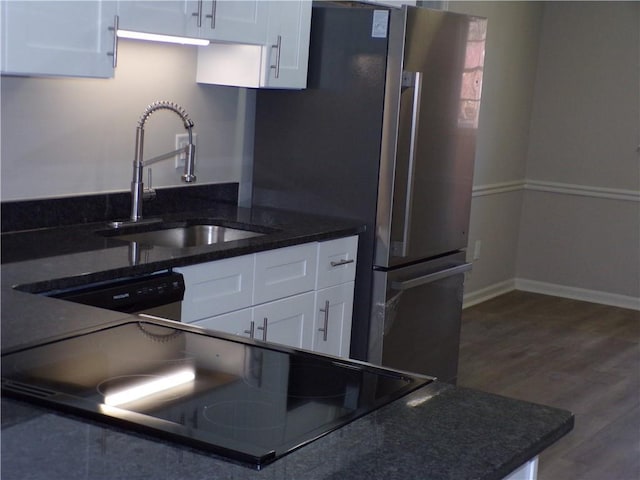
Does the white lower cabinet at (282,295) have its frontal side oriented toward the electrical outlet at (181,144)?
no

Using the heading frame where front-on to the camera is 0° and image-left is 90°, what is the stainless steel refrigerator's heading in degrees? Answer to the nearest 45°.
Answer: approximately 315°

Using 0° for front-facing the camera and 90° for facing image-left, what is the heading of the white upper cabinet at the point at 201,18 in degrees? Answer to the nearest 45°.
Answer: approximately 315°

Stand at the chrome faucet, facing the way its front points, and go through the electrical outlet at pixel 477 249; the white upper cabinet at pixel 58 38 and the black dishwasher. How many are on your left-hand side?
1

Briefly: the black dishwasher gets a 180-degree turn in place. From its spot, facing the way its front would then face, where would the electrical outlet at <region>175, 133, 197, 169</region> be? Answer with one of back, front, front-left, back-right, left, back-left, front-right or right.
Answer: front-right

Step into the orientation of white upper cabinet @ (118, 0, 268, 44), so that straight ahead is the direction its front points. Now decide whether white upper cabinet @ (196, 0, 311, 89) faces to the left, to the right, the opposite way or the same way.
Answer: the same way

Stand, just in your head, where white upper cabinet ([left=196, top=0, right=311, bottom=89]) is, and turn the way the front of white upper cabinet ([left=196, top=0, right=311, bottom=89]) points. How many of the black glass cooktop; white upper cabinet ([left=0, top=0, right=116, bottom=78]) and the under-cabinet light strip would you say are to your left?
0

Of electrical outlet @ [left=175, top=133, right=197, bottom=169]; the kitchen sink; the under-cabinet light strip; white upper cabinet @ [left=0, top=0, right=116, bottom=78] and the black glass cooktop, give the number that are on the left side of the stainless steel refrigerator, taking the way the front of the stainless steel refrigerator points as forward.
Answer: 0

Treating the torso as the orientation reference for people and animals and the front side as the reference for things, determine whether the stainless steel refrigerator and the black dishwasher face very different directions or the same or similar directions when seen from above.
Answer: same or similar directions

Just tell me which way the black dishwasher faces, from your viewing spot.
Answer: facing the viewer and to the right of the viewer

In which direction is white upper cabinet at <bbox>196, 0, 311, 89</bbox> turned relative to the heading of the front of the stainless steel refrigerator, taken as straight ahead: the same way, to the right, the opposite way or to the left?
the same way

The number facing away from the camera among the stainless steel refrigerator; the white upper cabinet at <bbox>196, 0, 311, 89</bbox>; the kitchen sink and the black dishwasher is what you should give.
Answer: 0

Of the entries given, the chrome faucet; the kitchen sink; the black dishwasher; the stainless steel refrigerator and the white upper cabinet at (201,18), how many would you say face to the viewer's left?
0

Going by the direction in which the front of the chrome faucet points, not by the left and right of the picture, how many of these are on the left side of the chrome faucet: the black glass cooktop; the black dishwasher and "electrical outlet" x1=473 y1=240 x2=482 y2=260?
1

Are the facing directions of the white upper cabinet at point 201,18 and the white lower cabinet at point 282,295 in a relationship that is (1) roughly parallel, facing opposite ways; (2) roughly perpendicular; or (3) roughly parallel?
roughly parallel

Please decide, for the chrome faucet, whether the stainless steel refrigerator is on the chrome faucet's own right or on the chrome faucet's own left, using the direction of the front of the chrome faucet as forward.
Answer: on the chrome faucet's own left

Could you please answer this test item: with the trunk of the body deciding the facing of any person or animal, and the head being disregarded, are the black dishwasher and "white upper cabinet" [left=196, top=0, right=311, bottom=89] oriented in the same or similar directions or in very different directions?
same or similar directions

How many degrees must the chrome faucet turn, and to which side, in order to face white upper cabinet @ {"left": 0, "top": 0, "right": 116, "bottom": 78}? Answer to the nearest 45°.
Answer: approximately 45° to its right
